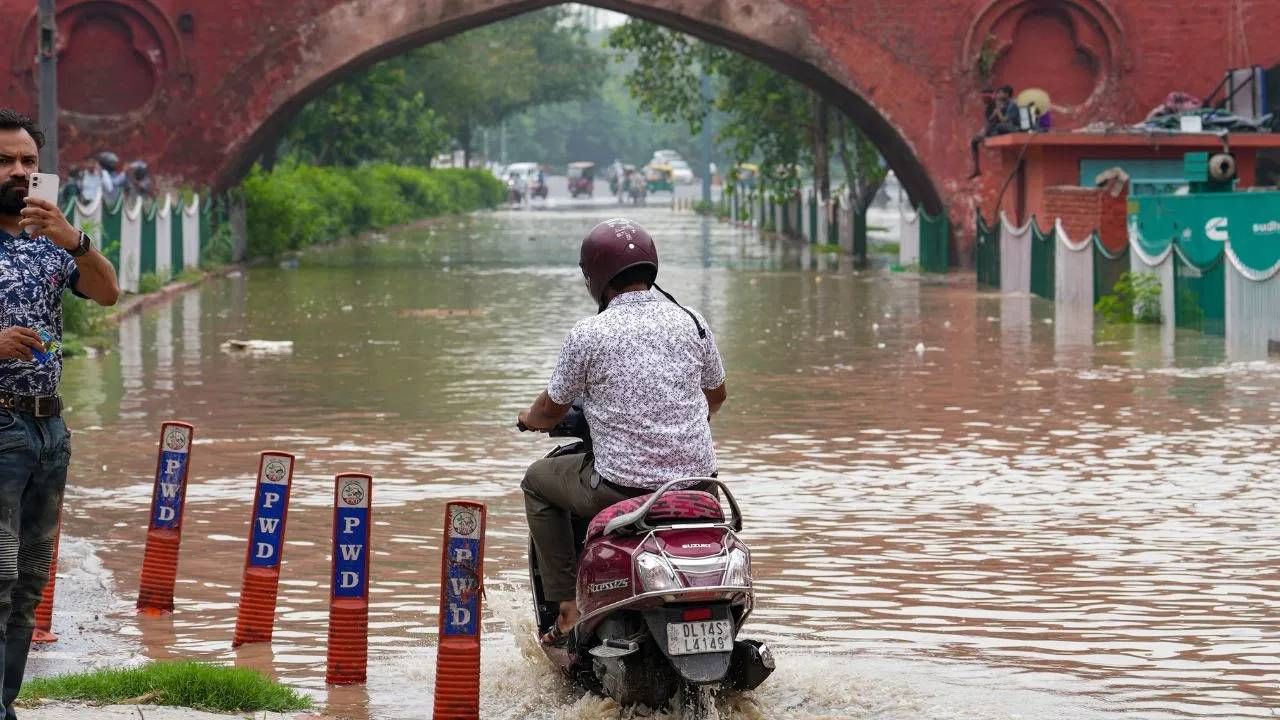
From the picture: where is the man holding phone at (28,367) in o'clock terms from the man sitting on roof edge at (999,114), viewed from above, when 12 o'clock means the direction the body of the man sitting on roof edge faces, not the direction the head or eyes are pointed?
The man holding phone is roughly at 9 o'clock from the man sitting on roof edge.

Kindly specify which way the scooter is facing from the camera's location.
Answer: facing away from the viewer and to the left of the viewer

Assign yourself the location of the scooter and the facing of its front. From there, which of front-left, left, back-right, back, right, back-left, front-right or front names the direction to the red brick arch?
front-right

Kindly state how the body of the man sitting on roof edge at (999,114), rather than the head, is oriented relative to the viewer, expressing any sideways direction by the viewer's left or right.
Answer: facing to the left of the viewer

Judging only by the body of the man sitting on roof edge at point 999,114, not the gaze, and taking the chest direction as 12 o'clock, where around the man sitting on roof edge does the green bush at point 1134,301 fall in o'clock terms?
The green bush is roughly at 9 o'clock from the man sitting on roof edge.

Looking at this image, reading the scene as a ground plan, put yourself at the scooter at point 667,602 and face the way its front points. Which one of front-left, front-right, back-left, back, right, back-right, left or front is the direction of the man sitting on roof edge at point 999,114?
front-right

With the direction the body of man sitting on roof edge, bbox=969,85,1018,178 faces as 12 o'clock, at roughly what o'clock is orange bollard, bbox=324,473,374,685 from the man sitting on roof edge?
The orange bollard is roughly at 9 o'clock from the man sitting on roof edge.

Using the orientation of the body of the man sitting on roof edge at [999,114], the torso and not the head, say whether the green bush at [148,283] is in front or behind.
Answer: in front

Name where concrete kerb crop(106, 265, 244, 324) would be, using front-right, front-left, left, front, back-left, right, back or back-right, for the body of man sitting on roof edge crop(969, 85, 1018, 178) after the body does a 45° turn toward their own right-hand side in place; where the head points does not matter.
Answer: left

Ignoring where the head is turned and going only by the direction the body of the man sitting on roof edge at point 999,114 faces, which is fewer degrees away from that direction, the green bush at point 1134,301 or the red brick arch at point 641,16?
the red brick arch
